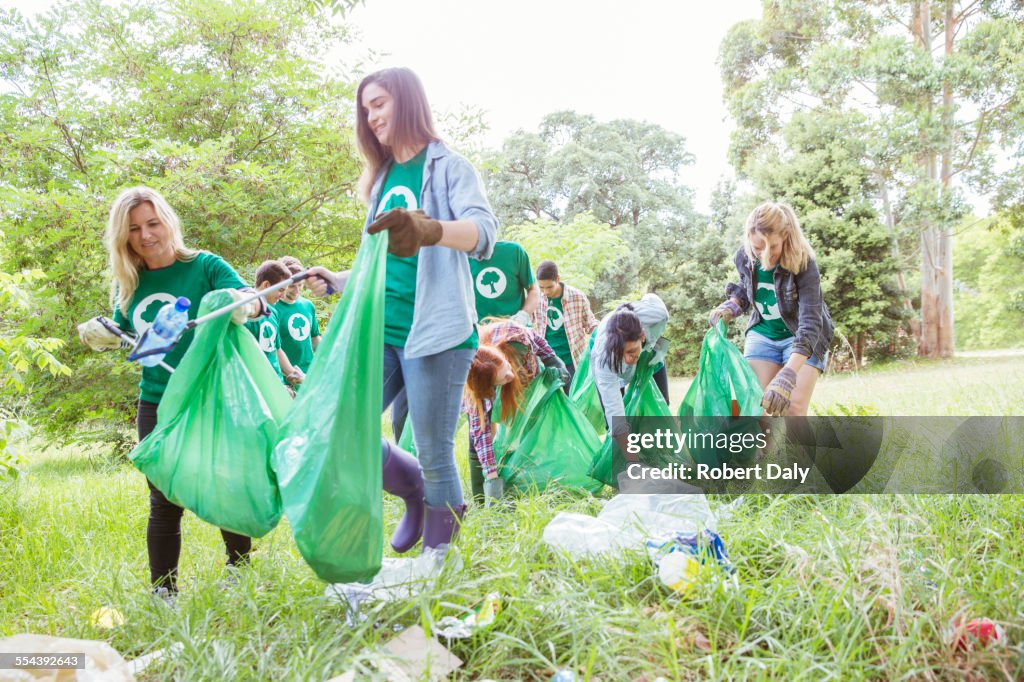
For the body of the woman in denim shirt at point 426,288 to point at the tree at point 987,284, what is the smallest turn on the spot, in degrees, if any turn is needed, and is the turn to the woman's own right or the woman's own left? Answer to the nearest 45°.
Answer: approximately 180°

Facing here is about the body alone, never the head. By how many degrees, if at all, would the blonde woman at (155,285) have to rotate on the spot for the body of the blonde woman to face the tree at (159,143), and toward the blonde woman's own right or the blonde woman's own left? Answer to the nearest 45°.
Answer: approximately 180°

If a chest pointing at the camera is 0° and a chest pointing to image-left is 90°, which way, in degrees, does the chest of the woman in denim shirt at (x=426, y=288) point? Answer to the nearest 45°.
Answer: approximately 45°

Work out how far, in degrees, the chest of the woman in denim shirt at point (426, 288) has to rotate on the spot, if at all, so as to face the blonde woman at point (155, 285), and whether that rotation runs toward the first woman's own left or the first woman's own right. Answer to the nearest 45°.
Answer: approximately 90° to the first woman's own right

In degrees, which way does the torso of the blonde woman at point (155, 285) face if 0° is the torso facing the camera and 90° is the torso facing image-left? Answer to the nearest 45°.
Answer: approximately 0°

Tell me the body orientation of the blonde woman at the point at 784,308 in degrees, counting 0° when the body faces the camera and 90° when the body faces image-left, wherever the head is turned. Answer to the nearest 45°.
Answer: approximately 45°

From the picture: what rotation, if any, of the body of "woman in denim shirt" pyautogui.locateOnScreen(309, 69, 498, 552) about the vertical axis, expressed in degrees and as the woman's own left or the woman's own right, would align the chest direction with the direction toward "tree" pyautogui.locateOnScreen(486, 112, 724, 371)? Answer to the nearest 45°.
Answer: approximately 135° to the woman's own right

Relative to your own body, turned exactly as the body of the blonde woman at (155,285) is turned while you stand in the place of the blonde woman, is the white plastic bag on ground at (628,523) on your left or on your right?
on your left
